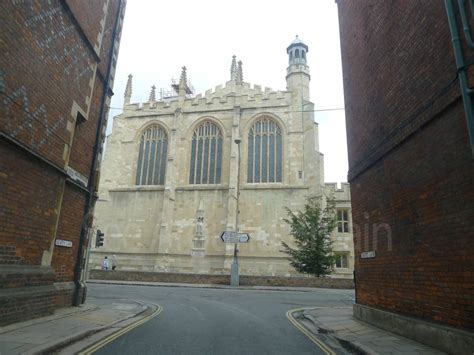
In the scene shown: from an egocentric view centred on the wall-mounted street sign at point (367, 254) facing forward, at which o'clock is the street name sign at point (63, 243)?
The street name sign is roughly at 1 o'clock from the wall-mounted street sign.

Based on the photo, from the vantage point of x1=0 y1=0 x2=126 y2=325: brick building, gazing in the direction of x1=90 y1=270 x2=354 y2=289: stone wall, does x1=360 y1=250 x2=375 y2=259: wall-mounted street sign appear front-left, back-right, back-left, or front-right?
front-right

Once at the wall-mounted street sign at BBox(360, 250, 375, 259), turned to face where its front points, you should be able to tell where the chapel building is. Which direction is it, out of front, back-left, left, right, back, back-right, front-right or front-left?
right

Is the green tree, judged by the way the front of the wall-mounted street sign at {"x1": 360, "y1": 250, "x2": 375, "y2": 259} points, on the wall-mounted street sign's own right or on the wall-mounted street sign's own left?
on the wall-mounted street sign's own right

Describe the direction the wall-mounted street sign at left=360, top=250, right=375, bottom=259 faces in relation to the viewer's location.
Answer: facing the viewer and to the left of the viewer

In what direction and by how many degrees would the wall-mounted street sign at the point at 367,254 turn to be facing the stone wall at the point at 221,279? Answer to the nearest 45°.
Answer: approximately 90° to its right

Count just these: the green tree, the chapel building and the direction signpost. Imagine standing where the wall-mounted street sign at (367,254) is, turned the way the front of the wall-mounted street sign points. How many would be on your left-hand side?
0

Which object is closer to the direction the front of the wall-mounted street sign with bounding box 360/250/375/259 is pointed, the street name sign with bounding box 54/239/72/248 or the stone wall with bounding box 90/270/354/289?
the street name sign

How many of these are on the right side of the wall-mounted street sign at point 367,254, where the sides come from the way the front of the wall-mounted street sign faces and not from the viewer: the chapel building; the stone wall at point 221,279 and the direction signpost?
3

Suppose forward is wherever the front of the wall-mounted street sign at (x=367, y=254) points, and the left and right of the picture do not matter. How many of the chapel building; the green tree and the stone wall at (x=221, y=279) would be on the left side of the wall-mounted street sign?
0

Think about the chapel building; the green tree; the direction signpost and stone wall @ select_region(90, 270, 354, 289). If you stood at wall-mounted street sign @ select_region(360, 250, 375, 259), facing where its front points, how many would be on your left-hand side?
0

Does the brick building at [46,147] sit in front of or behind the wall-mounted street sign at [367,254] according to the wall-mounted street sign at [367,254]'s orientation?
in front

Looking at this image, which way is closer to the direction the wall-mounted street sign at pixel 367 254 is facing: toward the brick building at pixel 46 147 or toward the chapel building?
the brick building

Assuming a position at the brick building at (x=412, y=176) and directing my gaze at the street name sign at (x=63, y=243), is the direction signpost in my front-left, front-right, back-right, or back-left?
front-right
